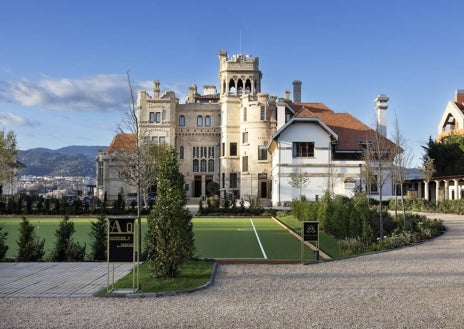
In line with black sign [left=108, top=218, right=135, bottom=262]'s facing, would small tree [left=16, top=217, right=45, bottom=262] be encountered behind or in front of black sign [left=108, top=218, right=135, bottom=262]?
behind

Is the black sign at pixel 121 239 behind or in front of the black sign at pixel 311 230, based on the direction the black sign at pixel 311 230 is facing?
in front

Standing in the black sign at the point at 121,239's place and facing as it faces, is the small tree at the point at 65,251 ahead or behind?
behind

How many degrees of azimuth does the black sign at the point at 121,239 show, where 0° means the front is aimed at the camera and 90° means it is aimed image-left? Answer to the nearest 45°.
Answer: approximately 0°

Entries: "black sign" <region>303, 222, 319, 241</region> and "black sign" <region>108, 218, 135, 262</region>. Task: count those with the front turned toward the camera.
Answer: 2

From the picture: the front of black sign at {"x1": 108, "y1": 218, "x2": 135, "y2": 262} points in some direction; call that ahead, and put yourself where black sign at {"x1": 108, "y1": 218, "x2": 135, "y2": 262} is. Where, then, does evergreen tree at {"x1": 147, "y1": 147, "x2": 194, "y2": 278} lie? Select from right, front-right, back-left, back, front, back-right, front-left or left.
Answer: back-left

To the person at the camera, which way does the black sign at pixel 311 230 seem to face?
facing the viewer

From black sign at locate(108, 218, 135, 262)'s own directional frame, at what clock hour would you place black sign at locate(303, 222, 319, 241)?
black sign at locate(303, 222, 319, 241) is roughly at 8 o'clock from black sign at locate(108, 218, 135, 262).

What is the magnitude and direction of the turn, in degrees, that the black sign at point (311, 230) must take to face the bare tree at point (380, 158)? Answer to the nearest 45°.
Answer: approximately 180°

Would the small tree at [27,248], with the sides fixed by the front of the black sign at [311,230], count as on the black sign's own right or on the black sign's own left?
on the black sign's own right

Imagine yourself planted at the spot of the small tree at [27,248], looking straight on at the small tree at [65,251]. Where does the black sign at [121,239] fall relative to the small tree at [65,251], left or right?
right

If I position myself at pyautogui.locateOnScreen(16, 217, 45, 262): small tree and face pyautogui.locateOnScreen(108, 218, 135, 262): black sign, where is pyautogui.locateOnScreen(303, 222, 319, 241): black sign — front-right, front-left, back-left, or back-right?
front-left
